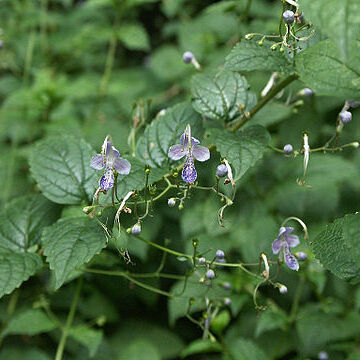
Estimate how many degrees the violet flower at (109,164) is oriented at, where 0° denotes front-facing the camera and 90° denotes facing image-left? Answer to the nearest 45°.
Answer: approximately 0°
